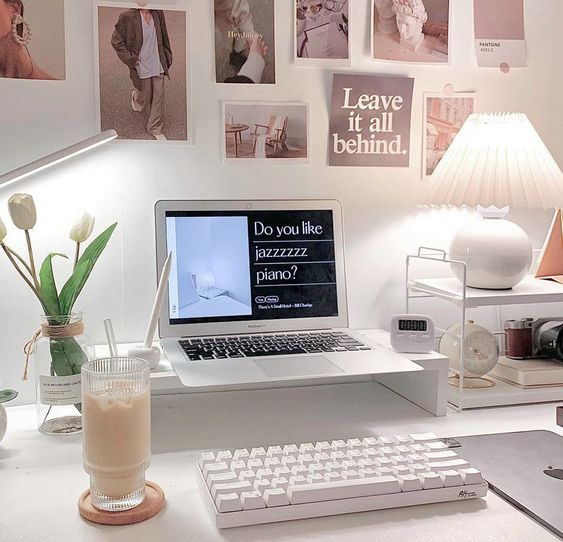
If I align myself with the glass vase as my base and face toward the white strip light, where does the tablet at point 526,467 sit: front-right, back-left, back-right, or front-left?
back-right

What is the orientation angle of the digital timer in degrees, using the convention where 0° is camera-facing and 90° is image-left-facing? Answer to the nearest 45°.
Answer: approximately 0°

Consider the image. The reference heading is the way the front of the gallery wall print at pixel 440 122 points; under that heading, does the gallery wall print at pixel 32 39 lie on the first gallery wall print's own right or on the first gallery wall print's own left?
on the first gallery wall print's own right

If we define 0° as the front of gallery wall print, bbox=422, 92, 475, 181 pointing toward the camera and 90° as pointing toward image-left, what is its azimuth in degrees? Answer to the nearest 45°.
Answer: approximately 0°
